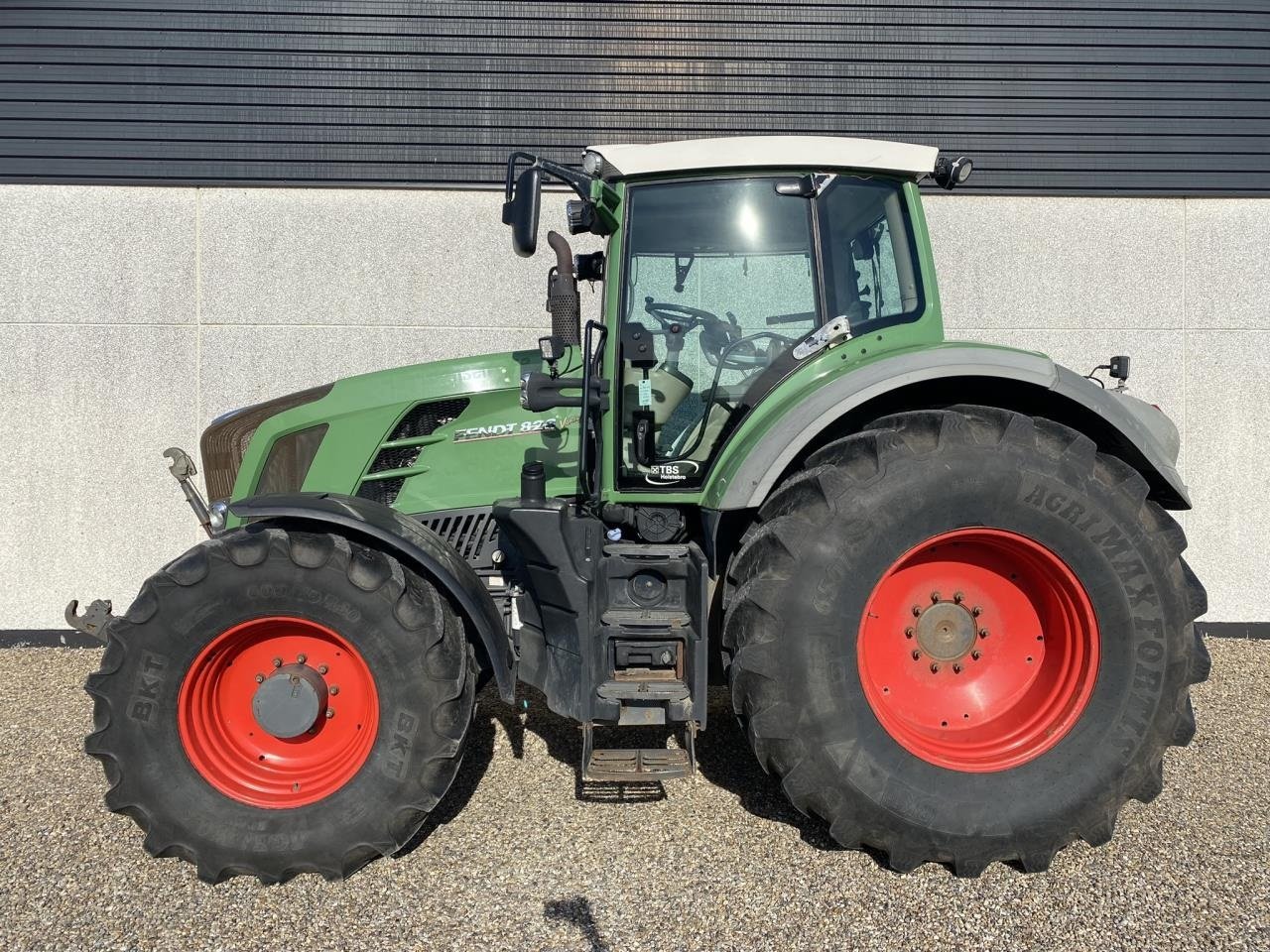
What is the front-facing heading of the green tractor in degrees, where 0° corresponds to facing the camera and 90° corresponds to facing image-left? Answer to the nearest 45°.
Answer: approximately 90°
